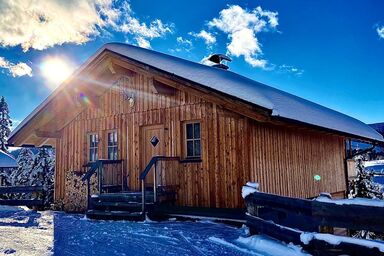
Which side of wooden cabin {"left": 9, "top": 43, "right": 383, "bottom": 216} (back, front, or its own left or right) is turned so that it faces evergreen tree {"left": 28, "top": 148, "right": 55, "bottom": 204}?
right

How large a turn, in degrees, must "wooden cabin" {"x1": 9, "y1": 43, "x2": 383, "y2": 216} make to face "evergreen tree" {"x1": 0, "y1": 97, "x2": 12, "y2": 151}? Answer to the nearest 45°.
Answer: approximately 90° to its right

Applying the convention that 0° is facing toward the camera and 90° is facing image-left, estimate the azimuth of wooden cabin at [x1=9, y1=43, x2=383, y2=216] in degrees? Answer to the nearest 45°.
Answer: approximately 45°

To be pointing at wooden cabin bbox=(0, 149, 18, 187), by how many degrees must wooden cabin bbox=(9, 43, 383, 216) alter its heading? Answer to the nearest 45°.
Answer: approximately 90° to its right

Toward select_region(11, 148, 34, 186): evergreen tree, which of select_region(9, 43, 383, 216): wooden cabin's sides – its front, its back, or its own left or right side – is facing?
right

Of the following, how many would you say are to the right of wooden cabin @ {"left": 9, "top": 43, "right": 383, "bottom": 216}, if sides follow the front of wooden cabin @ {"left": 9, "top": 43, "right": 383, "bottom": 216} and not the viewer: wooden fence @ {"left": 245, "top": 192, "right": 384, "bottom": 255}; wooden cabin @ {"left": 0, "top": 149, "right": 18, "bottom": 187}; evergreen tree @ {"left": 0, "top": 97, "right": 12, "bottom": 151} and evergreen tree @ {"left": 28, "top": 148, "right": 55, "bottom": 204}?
3

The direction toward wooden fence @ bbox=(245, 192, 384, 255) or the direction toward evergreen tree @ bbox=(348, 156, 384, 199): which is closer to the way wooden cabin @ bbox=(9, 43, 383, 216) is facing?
the wooden fence

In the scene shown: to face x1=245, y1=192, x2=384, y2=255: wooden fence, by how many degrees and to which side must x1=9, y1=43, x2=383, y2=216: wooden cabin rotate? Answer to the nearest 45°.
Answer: approximately 45° to its left
